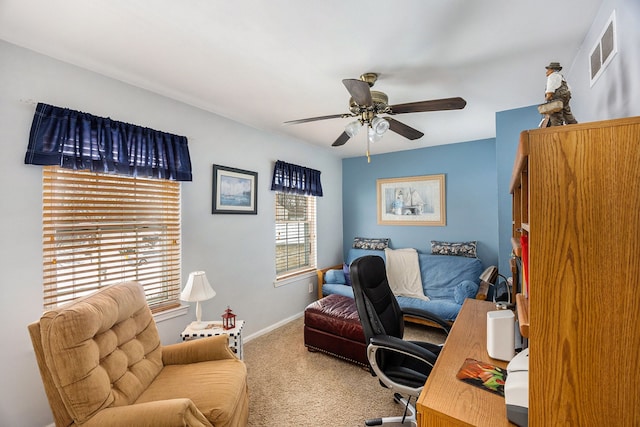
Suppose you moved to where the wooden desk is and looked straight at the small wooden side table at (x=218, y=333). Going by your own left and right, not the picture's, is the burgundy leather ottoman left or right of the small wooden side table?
right

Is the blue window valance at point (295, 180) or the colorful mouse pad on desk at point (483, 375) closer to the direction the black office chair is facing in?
the colorful mouse pad on desk

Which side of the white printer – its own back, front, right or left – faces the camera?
left

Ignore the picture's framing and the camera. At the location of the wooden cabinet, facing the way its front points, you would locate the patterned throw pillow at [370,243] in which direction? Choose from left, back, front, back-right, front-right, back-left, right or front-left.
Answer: front-right

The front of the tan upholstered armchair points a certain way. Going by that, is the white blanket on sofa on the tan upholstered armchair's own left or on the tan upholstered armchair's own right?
on the tan upholstered armchair's own left

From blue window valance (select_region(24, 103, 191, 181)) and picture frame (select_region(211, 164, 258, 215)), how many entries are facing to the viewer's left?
0

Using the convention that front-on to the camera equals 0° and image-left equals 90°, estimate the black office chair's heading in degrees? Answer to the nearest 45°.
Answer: approximately 315°

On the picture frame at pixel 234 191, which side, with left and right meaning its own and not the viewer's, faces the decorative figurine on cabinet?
front

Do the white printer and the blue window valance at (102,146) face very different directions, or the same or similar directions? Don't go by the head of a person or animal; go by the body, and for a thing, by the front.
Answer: very different directions

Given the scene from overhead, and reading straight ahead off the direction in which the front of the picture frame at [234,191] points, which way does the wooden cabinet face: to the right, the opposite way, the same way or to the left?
the opposite way

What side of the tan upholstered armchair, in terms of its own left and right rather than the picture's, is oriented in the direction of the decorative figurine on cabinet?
front

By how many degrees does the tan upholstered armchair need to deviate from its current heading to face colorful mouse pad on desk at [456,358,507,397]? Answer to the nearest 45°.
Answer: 0° — it already faces it

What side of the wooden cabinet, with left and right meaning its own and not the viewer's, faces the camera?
left
